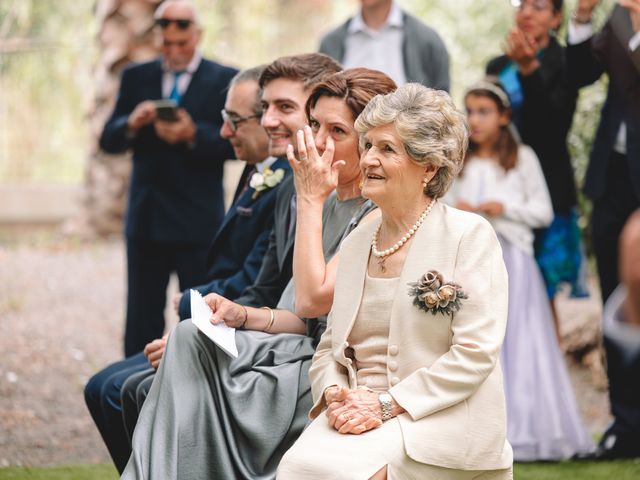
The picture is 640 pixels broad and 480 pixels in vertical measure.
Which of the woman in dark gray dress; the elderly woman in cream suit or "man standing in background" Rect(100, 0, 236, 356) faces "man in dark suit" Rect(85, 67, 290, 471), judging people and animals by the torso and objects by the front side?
the man standing in background

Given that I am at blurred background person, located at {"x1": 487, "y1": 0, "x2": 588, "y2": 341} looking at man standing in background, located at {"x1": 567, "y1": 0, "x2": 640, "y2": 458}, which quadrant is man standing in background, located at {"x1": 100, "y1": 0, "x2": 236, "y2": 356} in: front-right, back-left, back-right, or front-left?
back-right

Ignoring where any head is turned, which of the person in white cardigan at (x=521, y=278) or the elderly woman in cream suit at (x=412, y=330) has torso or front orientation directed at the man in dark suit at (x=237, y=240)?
the person in white cardigan

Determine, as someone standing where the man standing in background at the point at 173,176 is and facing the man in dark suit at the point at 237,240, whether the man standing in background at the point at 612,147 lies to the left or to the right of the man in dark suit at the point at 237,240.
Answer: left

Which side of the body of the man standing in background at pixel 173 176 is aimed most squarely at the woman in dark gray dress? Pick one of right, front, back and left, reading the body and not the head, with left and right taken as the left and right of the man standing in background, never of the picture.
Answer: front
